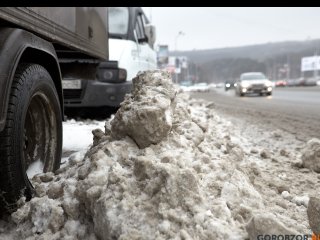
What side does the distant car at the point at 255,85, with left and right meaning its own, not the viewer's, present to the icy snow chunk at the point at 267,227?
front

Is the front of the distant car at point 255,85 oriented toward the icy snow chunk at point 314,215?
yes

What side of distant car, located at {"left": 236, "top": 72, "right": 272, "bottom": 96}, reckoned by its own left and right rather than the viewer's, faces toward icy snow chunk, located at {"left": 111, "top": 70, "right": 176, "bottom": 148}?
front

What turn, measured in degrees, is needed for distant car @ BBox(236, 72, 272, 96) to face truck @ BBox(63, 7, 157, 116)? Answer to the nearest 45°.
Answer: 0° — it already faces it

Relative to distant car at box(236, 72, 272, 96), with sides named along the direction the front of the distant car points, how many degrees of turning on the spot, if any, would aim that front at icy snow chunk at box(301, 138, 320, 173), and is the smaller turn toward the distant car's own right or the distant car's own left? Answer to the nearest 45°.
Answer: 0° — it already faces it

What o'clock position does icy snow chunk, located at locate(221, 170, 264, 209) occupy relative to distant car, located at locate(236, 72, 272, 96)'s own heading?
The icy snow chunk is roughly at 12 o'clock from the distant car.

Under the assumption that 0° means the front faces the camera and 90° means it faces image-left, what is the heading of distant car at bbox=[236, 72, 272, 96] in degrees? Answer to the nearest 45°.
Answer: approximately 0°
